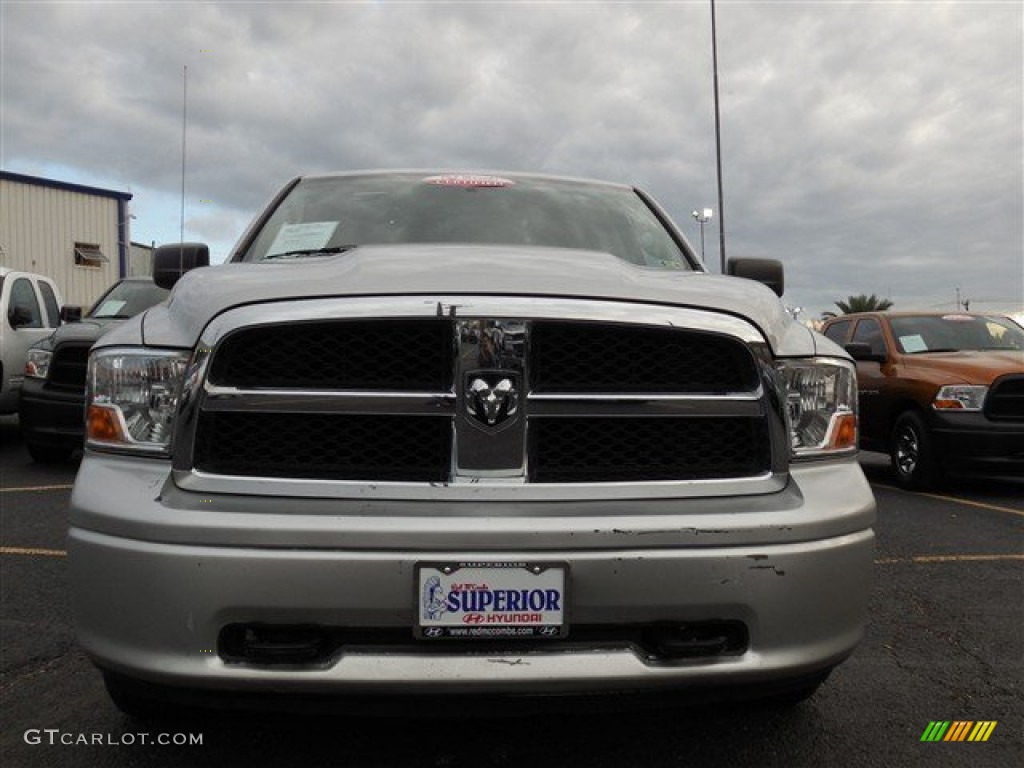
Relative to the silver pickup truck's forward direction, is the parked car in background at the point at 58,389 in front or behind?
behind

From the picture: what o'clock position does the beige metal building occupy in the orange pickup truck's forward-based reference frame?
The beige metal building is roughly at 5 o'clock from the orange pickup truck.

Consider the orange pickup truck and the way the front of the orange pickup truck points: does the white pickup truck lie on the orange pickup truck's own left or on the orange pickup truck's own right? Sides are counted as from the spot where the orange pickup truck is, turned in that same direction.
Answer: on the orange pickup truck's own right

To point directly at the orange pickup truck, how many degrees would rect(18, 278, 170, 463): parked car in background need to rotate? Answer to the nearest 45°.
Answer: approximately 90° to its left

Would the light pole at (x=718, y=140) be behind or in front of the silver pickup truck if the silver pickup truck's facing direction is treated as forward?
behind

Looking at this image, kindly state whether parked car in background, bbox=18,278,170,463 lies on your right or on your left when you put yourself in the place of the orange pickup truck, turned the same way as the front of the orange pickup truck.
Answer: on your right

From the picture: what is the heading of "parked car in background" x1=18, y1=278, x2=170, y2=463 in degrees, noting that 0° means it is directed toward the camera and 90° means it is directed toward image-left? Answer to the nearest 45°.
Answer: approximately 45°

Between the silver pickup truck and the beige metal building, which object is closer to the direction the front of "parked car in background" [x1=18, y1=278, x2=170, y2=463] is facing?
the silver pickup truck

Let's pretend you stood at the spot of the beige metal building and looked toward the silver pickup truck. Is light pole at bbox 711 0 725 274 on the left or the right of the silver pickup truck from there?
left

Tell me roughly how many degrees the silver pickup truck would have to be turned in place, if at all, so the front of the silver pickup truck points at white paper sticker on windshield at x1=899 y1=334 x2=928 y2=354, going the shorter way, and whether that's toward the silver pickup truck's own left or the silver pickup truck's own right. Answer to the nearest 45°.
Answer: approximately 135° to the silver pickup truck's own left

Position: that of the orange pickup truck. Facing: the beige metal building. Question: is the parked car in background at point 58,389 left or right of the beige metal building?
left
